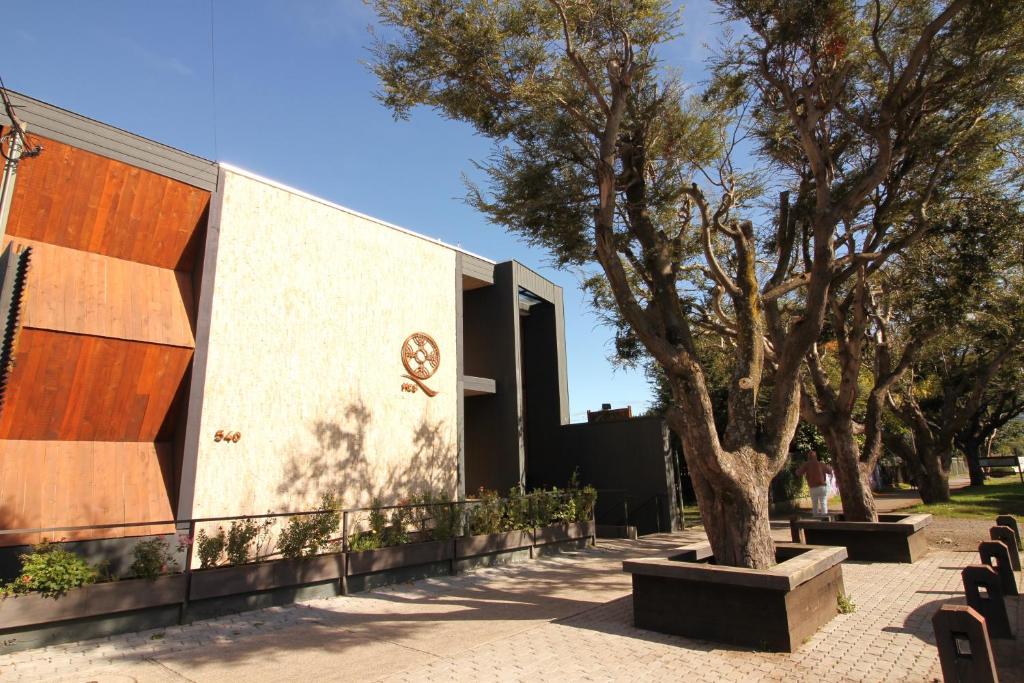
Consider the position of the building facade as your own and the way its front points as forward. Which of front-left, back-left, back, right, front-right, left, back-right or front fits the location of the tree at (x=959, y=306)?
front-left

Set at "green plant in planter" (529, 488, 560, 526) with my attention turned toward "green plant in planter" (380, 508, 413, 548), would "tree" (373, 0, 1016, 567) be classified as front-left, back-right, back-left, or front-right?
front-left

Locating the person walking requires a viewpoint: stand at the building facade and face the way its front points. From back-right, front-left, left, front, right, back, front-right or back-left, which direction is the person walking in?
front-left

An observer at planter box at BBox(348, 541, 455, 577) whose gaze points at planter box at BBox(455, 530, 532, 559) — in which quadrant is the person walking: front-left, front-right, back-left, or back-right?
front-right

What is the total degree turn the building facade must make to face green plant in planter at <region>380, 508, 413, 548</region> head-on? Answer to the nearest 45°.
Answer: approximately 45° to its left

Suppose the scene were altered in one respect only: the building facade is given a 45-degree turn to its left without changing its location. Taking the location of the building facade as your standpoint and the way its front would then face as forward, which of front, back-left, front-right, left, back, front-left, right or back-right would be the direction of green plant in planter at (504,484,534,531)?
front

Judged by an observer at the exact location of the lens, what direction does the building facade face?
facing the viewer and to the right of the viewer

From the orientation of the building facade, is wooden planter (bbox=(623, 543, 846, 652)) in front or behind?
in front

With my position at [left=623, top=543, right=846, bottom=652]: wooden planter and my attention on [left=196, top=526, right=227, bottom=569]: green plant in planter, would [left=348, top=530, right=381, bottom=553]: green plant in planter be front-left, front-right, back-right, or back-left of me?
front-right

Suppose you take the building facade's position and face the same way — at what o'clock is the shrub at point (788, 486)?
The shrub is roughly at 10 o'clock from the building facade.
